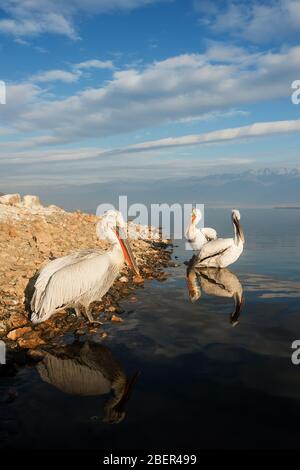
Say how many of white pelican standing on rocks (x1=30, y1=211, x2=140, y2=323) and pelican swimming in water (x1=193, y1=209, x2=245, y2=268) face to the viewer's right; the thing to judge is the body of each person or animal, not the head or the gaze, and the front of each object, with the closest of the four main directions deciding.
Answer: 2

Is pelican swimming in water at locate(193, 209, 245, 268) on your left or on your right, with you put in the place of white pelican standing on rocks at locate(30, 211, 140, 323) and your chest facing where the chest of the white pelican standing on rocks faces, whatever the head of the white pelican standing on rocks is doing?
on your left

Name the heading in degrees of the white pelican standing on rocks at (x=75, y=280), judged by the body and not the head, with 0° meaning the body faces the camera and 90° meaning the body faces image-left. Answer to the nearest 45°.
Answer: approximately 270°

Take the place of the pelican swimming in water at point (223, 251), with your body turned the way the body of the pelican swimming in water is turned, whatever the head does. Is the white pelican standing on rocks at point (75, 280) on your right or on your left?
on your right

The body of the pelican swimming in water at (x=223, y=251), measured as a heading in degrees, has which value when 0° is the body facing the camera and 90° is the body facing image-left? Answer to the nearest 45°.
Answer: approximately 270°
